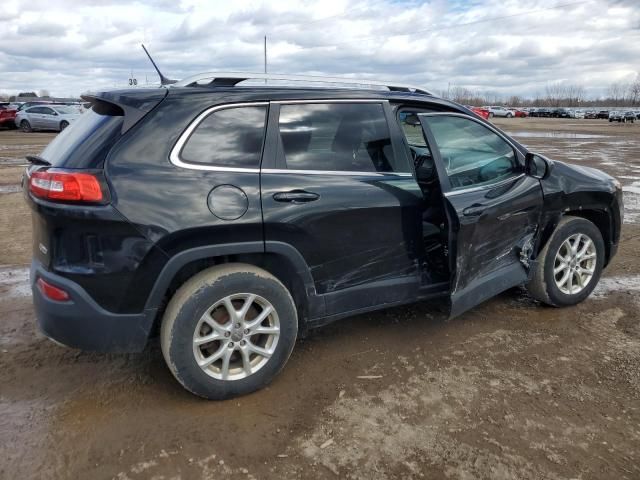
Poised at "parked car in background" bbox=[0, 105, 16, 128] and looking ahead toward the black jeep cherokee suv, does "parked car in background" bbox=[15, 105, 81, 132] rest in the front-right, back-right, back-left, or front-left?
front-left

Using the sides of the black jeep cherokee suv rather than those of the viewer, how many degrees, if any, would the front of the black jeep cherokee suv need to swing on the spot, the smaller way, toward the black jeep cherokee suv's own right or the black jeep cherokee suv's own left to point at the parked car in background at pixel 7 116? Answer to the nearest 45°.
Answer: approximately 90° to the black jeep cherokee suv's own left

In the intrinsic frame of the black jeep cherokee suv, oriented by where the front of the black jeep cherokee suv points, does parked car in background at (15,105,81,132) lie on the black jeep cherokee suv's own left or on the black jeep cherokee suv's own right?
on the black jeep cherokee suv's own left

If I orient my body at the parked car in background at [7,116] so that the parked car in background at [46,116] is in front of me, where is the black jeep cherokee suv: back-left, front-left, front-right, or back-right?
front-right

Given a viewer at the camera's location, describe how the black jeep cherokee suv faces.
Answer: facing away from the viewer and to the right of the viewer

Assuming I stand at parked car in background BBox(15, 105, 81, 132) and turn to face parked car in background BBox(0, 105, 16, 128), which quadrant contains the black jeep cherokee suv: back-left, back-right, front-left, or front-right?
back-left
